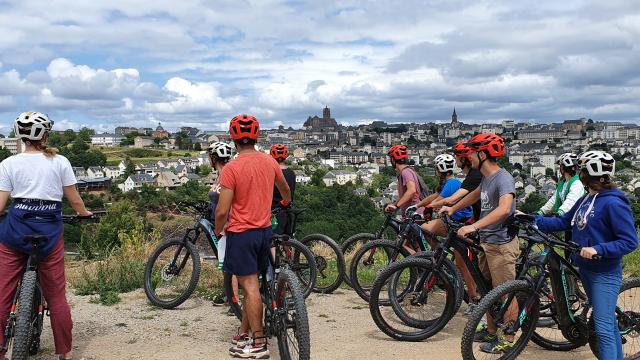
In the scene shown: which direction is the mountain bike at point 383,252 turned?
to the viewer's left

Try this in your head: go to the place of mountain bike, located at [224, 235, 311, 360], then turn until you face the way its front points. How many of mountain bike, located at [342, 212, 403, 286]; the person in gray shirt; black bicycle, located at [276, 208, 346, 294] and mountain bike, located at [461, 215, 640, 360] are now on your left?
0

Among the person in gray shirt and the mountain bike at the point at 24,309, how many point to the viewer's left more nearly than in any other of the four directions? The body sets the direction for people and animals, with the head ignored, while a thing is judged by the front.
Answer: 1

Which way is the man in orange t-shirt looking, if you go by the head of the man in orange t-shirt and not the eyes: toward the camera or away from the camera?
away from the camera

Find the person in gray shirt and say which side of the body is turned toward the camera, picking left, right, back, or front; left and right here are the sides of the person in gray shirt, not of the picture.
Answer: left

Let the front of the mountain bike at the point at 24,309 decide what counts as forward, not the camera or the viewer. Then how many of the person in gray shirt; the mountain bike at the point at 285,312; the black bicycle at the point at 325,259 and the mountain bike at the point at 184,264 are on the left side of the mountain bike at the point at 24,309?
0

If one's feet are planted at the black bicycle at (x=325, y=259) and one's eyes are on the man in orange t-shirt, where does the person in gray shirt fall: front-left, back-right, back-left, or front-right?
front-left

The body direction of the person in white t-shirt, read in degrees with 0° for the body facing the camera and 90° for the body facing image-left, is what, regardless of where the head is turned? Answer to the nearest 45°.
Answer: approximately 180°

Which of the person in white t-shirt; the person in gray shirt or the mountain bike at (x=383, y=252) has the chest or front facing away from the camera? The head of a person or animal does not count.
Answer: the person in white t-shirt

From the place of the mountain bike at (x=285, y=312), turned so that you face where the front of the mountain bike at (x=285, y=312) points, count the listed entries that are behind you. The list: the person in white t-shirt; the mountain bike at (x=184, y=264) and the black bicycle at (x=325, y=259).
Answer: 0

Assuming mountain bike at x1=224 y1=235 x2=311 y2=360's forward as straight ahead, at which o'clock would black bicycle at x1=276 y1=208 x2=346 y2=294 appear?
The black bicycle is roughly at 2 o'clock from the mountain bike.

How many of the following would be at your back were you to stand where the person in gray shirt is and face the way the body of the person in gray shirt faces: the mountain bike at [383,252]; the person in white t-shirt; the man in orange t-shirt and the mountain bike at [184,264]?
0

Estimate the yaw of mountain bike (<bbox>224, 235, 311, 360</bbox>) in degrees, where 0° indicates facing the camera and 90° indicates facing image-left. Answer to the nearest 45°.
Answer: approximately 135°

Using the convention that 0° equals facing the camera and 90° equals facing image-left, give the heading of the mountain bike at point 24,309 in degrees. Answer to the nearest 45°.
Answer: approximately 180°

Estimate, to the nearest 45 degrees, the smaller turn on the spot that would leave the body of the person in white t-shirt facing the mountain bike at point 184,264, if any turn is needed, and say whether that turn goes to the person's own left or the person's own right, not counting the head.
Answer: approximately 45° to the person's own right

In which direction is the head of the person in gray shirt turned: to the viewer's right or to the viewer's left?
to the viewer's left

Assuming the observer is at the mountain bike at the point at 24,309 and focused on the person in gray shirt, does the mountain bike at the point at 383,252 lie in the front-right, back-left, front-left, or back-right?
front-left
